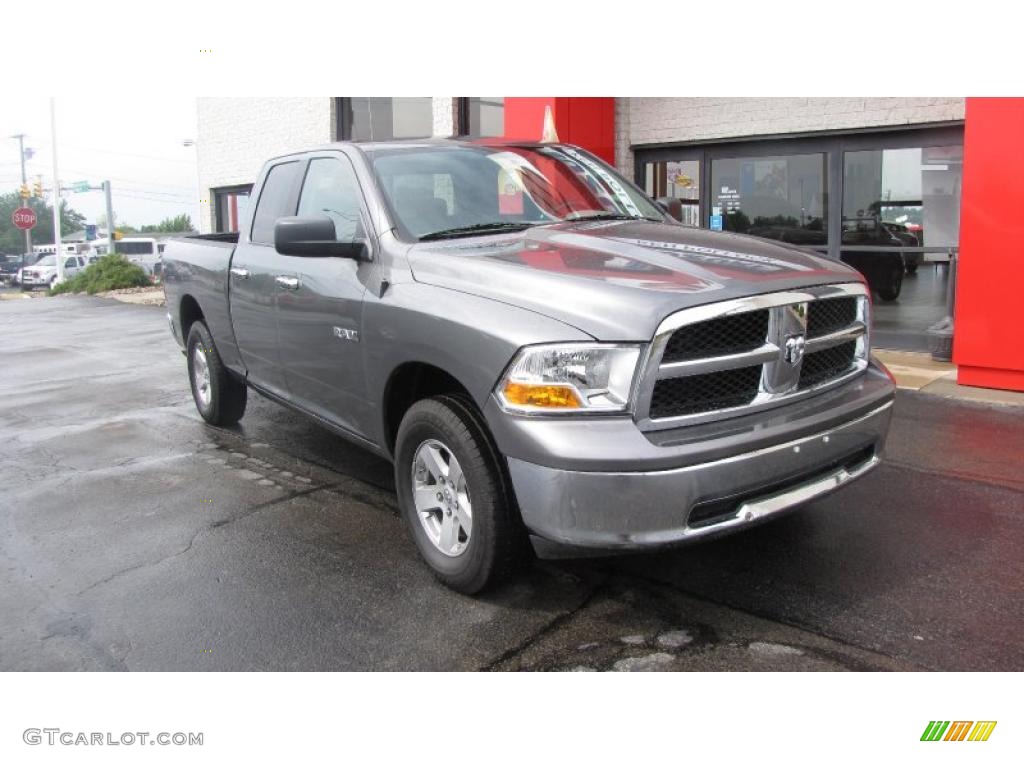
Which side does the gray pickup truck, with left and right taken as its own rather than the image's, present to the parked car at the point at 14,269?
back

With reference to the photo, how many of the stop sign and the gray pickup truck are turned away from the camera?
0

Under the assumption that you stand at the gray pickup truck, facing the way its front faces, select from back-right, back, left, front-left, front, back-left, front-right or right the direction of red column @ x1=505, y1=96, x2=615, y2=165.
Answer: back-left

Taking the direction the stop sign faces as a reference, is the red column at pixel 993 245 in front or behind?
in front

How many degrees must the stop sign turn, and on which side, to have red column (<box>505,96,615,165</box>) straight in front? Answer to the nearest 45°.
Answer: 0° — it already faces it

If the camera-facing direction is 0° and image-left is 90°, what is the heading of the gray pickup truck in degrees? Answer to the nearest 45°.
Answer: approximately 315°

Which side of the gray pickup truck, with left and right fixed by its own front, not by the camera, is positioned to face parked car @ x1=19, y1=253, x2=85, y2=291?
back

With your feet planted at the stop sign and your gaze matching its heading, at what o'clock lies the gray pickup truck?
The gray pickup truck is roughly at 12 o'clock from the stop sign.

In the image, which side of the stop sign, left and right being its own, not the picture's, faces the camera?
front
